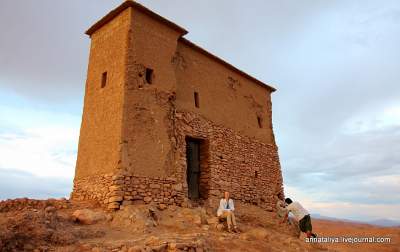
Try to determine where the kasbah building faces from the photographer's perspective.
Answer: facing the viewer and to the right of the viewer

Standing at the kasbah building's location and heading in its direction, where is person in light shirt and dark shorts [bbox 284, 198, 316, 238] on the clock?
The person in light shirt and dark shorts is roughly at 11 o'clock from the kasbah building.
